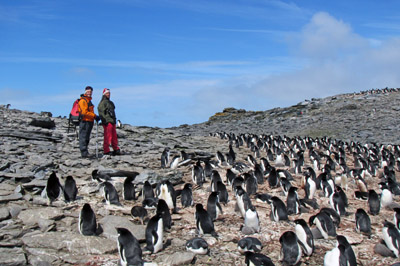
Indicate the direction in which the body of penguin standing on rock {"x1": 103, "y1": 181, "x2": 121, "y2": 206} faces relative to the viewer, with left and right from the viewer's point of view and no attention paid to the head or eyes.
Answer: facing away from the viewer and to the left of the viewer

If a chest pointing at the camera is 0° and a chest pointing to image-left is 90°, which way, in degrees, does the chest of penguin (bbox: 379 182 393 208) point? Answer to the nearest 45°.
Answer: approximately 45°

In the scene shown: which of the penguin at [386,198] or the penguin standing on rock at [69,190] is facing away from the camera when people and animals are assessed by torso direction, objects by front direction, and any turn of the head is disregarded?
the penguin standing on rock

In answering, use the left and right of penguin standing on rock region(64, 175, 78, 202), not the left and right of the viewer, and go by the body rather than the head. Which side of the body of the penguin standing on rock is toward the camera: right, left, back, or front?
back
